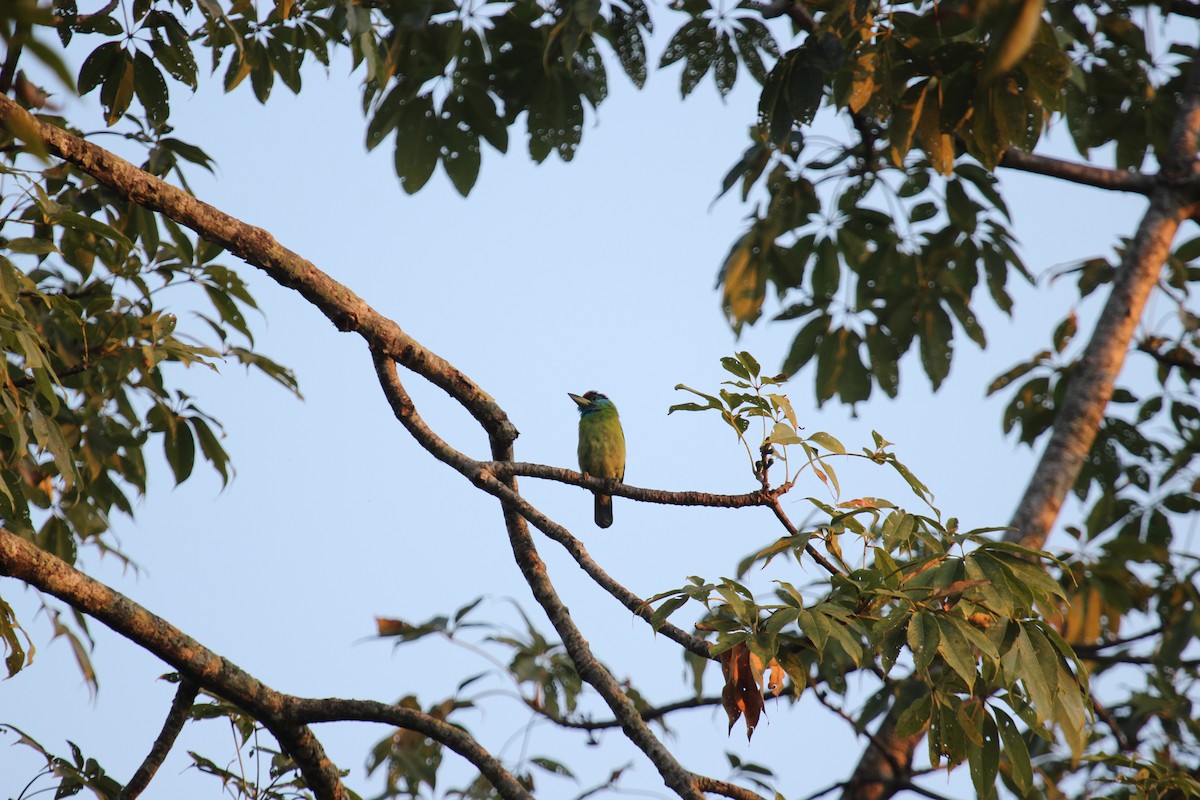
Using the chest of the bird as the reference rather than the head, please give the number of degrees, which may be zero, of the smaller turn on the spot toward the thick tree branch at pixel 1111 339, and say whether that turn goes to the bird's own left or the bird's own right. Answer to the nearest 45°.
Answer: approximately 90° to the bird's own left

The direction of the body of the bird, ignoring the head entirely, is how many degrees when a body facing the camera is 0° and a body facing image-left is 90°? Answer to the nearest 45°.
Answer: approximately 45°

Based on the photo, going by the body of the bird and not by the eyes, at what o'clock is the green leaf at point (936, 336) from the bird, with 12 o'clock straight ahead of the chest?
The green leaf is roughly at 8 o'clock from the bird.

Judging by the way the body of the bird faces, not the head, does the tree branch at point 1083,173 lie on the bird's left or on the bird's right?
on the bird's left
